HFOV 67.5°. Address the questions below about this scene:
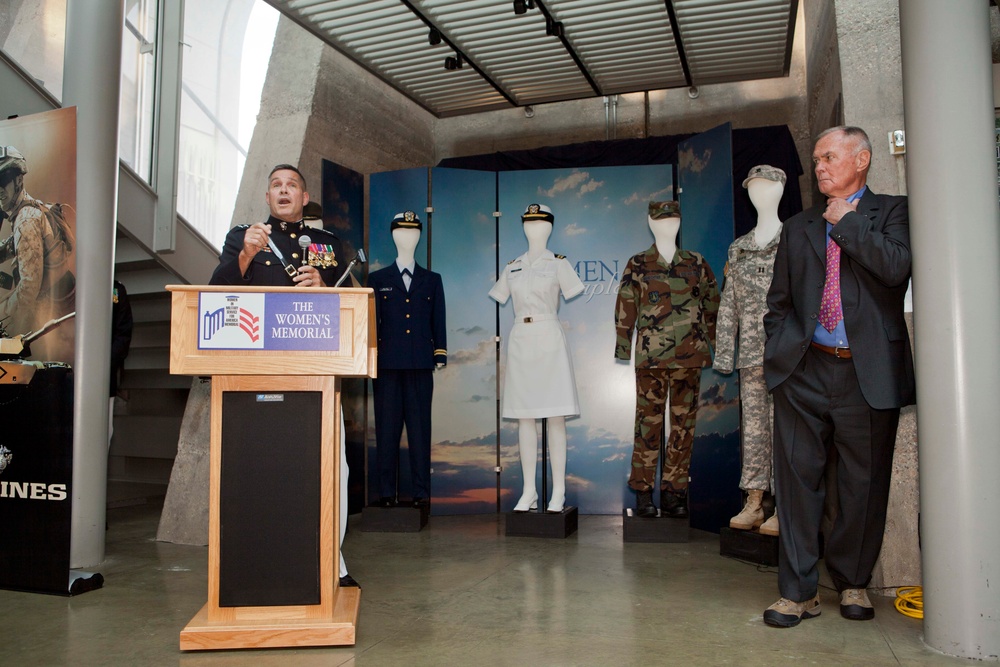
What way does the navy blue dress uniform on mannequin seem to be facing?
toward the camera

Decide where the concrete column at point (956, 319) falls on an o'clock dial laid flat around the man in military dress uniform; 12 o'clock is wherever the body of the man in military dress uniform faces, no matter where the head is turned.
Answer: The concrete column is roughly at 10 o'clock from the man in military dress uniform.

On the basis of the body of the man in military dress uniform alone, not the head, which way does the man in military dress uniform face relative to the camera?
toward the camera

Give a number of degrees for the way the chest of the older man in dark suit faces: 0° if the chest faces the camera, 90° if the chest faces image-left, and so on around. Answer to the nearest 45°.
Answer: approximately 45°

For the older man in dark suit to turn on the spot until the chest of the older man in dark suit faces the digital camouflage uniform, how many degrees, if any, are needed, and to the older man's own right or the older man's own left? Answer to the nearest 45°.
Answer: approximately 135° to the older man's own right

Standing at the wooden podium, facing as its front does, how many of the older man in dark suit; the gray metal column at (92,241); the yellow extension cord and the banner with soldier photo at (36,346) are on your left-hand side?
2

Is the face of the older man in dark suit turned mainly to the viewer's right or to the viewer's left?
to the viewer's left

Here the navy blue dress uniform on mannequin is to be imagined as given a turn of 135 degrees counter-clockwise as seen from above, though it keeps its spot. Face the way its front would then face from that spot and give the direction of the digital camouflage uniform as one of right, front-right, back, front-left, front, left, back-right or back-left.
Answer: right

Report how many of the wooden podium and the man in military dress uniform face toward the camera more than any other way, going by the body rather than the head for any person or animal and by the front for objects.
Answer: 2

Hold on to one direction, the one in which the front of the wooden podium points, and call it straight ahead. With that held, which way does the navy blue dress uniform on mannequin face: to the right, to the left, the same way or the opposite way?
the same way

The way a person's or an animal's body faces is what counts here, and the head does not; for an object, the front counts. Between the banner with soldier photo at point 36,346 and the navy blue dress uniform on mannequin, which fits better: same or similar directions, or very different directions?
same or similar directions

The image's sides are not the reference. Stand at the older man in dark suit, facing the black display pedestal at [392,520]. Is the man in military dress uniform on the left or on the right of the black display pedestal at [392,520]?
left

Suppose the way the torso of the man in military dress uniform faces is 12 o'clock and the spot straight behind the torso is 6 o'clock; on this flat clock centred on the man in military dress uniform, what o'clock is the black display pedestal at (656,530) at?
The black display pedestal is roughly at 8 o'clock from the man in military dress uniform.

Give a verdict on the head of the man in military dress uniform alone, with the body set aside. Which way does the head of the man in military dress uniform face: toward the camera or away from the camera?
toward the camera
